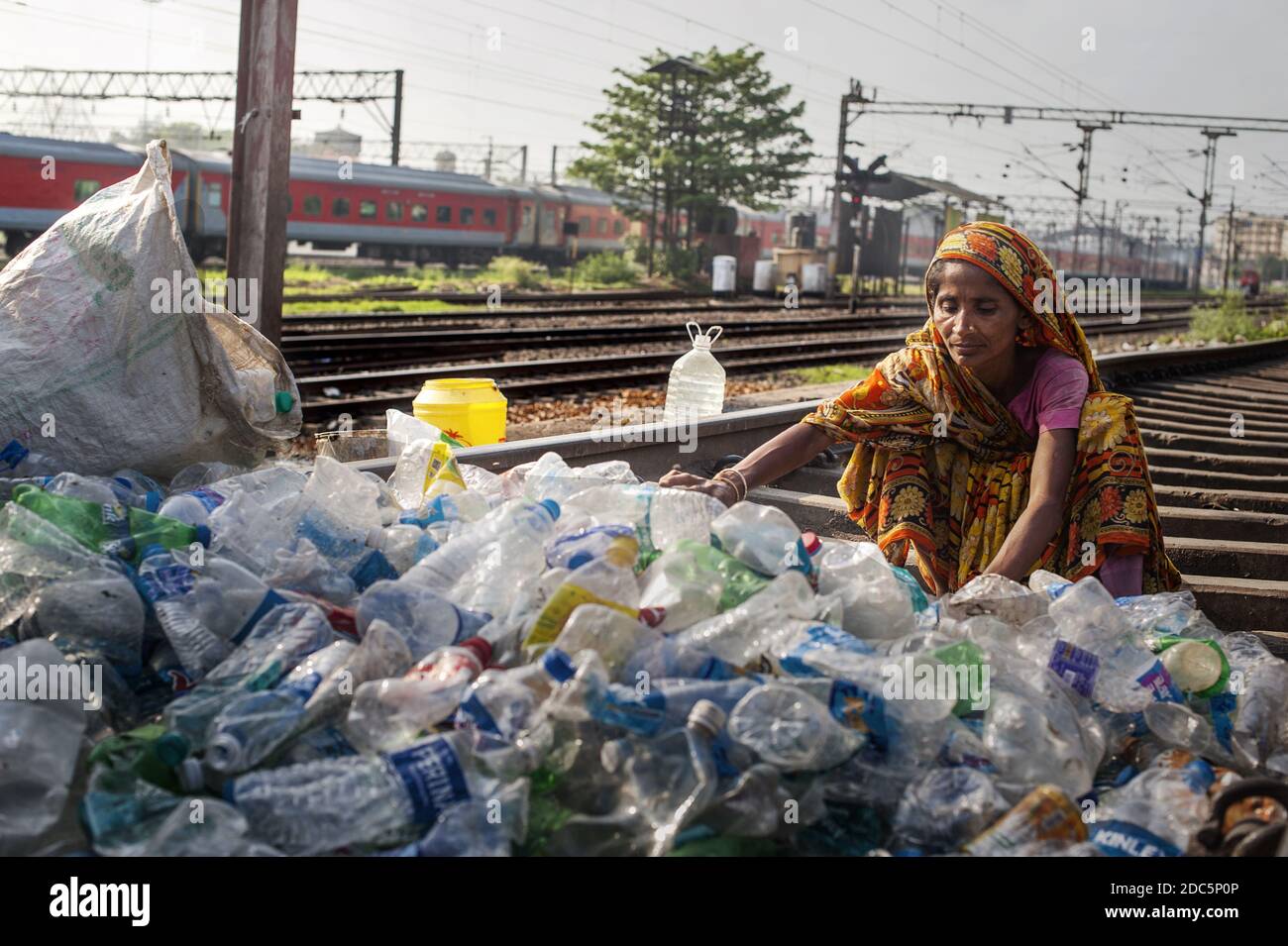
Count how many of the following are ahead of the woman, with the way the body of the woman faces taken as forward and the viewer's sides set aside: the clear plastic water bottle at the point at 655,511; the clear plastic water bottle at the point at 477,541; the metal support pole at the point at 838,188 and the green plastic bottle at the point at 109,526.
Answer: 3

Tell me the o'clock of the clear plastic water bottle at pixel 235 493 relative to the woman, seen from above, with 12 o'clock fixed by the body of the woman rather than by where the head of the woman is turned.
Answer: The clear plastic water bottle is roughly at 1 o'clock from the woman.

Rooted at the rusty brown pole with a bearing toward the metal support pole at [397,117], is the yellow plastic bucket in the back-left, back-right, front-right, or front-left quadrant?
back-right

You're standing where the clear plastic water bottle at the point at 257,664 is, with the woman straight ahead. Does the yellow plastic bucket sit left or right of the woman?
left

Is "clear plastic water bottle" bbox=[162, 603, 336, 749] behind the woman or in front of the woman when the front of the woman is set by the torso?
in front

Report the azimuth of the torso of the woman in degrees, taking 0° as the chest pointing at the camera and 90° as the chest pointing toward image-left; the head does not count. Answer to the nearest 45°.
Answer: approximately 45°

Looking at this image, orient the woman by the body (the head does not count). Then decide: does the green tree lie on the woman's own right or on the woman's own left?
on the woman's own right
